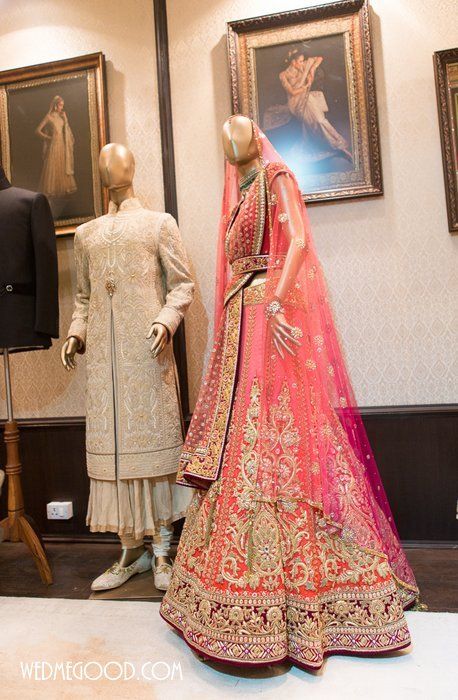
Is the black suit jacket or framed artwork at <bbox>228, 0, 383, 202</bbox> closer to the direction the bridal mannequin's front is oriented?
the black suit jacket

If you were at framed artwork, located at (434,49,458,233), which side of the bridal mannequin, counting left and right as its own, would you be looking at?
back

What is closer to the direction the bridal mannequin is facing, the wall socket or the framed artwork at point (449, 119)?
the wall socket

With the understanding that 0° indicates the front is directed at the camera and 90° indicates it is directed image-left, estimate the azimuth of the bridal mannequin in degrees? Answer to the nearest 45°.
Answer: approximately 45°

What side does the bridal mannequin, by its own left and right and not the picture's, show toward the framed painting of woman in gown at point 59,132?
right
